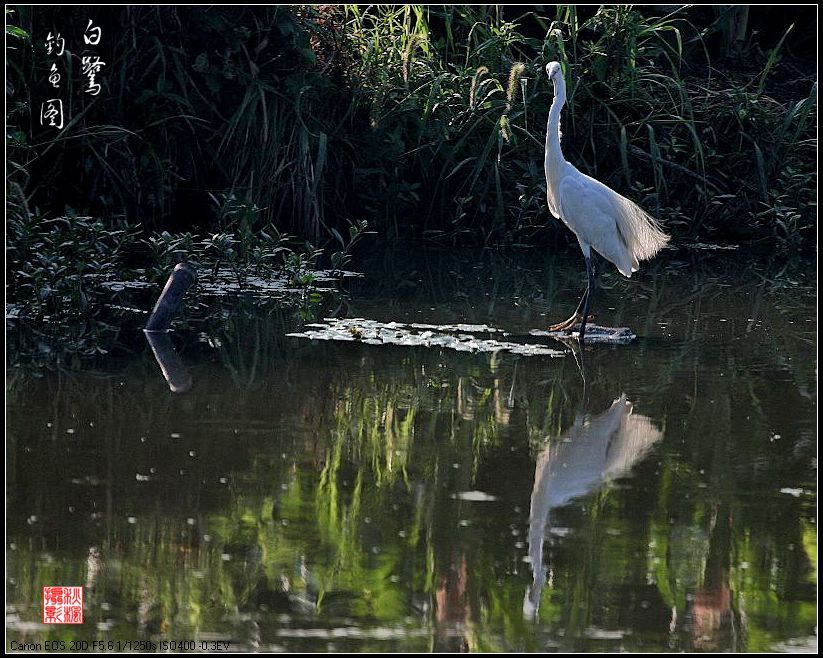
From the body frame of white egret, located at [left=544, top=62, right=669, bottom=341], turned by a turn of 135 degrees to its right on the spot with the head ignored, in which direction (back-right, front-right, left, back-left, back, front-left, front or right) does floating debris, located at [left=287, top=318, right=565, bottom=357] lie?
back

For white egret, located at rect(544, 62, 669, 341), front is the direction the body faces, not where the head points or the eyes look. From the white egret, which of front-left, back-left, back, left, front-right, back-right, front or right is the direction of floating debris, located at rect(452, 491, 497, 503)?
left

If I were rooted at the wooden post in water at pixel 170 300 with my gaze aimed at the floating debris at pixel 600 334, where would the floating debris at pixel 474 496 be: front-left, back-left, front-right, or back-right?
front-right

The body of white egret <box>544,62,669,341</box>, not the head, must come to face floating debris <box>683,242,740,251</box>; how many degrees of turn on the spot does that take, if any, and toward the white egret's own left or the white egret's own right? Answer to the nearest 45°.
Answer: approximately 90° to the white egret's own right

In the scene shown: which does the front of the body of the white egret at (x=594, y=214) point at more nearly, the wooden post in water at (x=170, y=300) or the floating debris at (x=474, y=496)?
the wooden post in water

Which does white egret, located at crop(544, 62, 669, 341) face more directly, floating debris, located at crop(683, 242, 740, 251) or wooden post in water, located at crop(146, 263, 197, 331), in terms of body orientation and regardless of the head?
the wooden post in water

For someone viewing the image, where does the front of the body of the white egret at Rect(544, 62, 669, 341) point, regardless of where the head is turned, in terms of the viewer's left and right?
facing to the left of the viewer

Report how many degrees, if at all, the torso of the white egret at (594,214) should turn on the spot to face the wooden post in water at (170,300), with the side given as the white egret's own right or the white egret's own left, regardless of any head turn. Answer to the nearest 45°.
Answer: approximately 45° to the white egret's own left

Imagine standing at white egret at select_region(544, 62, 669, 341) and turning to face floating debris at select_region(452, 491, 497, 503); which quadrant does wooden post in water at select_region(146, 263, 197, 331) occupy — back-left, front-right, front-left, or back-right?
front-right
